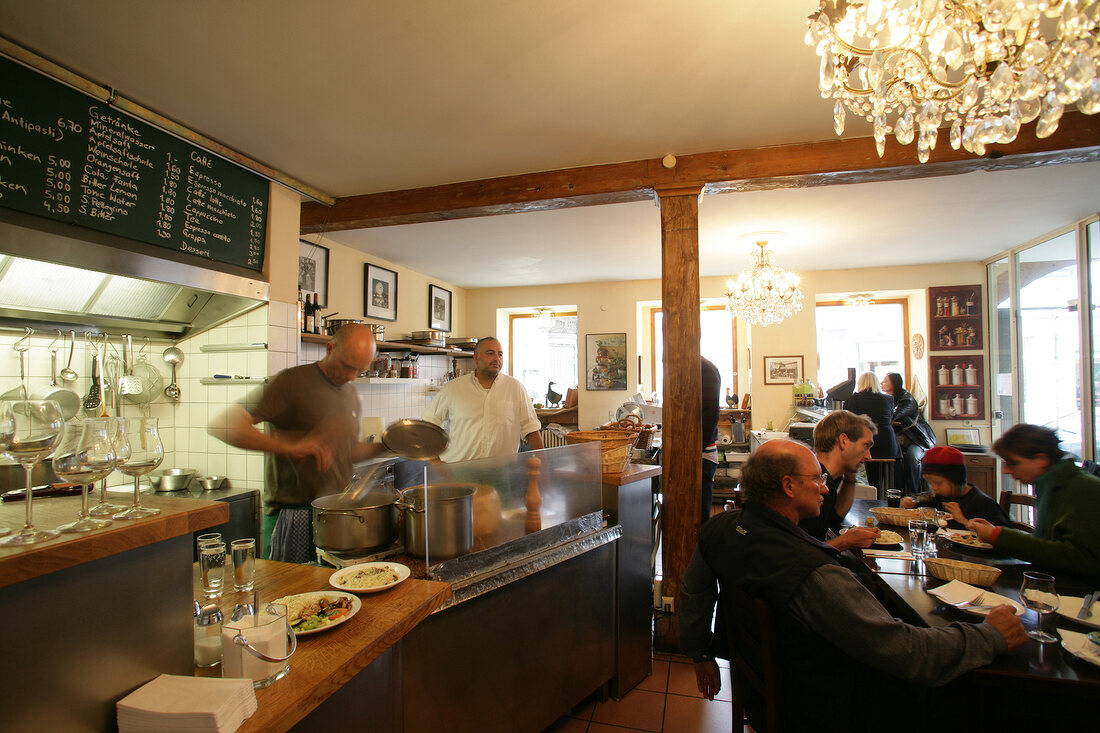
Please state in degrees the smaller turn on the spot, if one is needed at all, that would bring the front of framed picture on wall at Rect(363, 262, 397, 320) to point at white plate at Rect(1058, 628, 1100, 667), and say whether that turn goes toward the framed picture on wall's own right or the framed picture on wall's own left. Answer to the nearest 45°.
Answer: approximately 45° to the framed picture on wall's own right

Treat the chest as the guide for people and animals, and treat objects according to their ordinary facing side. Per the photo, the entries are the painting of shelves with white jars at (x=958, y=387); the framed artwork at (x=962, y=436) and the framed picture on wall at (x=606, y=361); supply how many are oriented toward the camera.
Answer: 3

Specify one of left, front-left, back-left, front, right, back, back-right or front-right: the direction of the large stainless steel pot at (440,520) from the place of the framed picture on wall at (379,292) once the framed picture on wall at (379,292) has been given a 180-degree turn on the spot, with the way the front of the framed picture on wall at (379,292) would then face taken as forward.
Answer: back-left

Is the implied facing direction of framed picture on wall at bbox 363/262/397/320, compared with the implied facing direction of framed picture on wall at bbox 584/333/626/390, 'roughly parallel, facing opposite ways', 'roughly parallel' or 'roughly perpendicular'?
roughly perpendicular

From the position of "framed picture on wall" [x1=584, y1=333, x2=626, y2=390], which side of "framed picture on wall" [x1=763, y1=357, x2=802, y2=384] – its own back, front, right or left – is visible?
right

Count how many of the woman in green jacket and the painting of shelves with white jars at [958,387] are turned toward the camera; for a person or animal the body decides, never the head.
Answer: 1

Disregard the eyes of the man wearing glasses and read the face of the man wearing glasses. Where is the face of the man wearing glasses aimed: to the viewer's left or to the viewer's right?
to the viewer's right

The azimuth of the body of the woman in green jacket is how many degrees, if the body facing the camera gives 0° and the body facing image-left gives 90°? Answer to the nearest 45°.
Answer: approximately 90°

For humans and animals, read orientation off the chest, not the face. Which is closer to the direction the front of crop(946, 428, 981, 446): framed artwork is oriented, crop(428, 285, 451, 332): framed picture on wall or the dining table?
the dining table

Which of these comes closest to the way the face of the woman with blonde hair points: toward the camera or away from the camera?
away from the camera

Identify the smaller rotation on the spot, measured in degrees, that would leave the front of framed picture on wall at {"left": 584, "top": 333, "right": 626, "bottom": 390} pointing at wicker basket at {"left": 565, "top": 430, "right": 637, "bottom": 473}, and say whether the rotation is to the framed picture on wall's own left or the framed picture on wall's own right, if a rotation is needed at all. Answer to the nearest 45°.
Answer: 0° — it already faces it

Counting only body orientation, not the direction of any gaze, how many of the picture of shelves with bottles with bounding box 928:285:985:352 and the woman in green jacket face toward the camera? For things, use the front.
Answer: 1

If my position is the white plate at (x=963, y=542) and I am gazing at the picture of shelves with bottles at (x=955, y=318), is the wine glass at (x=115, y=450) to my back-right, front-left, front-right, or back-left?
back-left

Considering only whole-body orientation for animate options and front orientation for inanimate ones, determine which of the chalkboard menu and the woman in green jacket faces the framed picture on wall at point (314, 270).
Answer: the woman in green jacket
